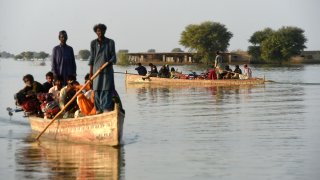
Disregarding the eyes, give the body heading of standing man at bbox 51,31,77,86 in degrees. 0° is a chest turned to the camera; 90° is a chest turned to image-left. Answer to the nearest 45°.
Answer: approximately 0°

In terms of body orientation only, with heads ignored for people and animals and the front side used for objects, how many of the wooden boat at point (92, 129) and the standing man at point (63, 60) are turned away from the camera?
0

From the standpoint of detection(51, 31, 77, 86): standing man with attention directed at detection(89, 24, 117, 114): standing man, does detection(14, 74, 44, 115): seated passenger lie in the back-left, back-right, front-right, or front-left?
back-right

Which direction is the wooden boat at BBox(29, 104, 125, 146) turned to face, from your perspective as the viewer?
facing the viewer and to the right of the viewer
